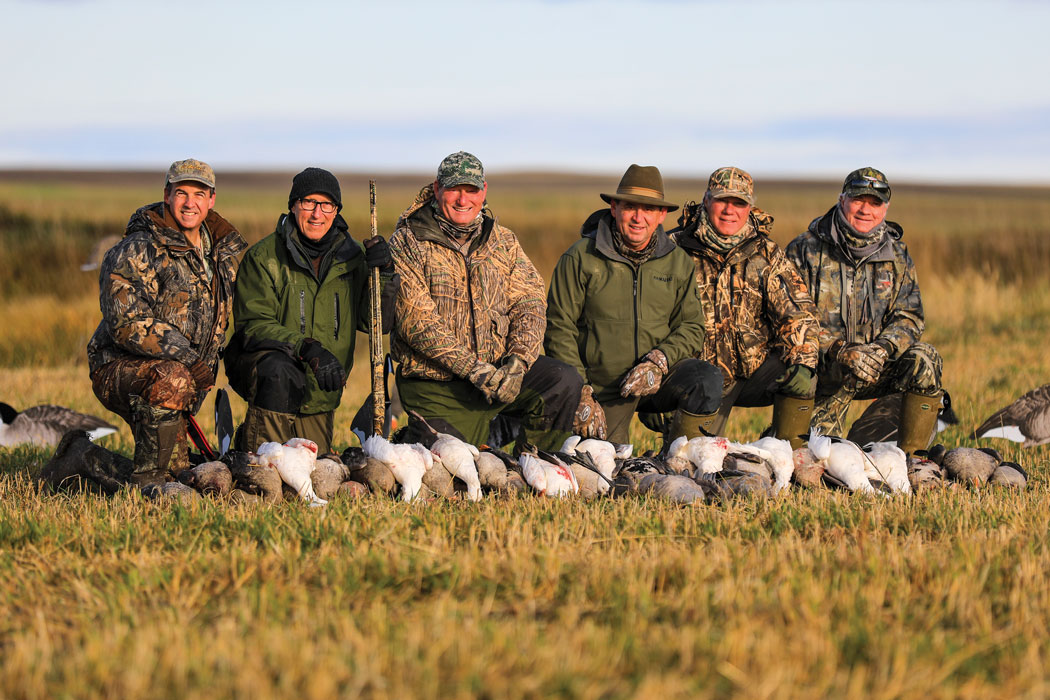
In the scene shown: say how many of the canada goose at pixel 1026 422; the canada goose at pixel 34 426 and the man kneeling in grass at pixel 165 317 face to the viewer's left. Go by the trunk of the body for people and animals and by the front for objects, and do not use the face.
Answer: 1

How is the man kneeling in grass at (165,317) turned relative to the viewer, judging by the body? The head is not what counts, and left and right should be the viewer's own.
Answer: facing the viewer and to the right of the viewer

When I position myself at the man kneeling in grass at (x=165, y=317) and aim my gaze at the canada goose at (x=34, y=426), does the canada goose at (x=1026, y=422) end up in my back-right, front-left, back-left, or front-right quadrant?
back-right

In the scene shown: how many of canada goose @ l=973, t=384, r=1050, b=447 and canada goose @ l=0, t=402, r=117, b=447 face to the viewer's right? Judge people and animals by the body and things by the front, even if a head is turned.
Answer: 1

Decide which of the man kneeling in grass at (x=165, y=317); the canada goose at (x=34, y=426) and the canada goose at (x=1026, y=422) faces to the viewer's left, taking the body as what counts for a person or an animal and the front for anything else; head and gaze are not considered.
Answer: the canada goose at (x=34, y=426)

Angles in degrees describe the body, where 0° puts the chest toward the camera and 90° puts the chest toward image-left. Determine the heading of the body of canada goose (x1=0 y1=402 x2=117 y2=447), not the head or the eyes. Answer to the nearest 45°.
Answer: approximately 90°

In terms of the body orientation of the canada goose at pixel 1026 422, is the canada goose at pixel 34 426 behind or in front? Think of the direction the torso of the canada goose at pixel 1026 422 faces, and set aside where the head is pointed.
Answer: behind

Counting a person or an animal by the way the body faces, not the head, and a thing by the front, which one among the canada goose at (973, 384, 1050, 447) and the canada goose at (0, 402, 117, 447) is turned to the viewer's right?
the canada goose at (973, 384, 1050, 447)

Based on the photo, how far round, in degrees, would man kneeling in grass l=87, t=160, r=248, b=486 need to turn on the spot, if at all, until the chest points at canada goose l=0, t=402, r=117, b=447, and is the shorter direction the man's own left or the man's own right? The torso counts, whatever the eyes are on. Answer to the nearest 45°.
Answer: approximately 180°

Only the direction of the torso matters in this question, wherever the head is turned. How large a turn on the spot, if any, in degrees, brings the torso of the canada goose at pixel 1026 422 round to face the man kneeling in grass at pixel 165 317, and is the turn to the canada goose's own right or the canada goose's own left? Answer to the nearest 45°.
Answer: approximately 135° to the canada goose's own right

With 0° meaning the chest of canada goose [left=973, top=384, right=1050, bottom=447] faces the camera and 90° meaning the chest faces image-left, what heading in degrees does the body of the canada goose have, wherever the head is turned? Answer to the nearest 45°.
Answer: approximately 270°

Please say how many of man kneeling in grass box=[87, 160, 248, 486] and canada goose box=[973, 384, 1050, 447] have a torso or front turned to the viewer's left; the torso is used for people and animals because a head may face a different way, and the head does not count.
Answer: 0

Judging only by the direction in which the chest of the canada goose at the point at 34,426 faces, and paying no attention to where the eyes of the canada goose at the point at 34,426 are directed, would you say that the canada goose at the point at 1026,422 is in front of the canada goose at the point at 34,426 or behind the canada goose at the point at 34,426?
behind
